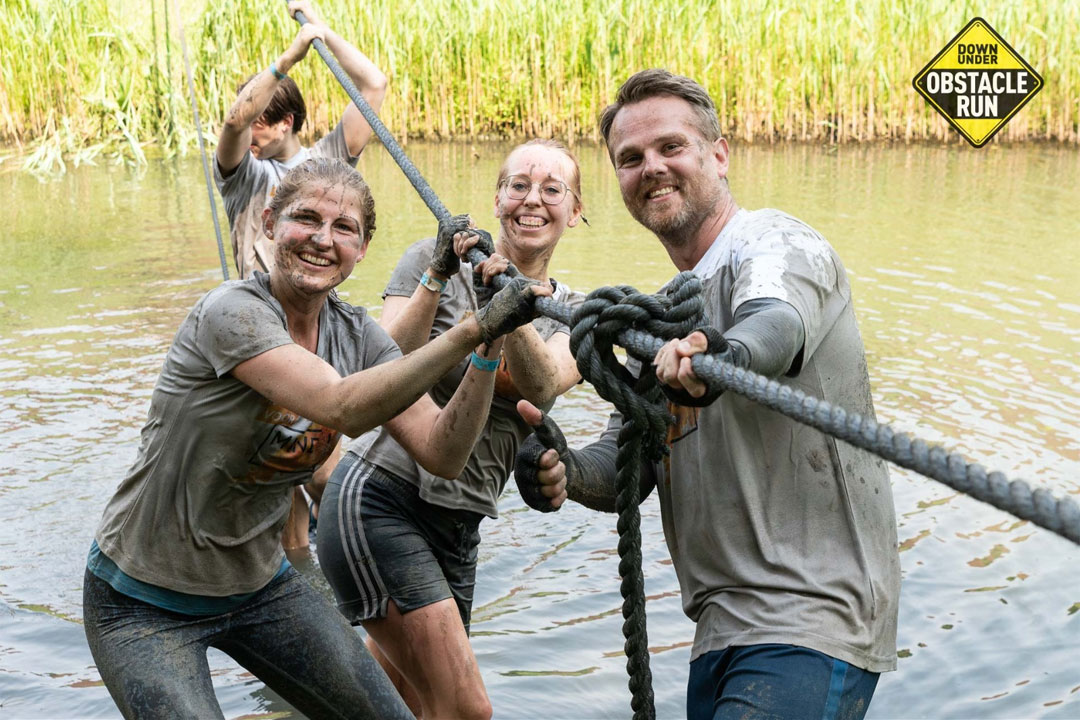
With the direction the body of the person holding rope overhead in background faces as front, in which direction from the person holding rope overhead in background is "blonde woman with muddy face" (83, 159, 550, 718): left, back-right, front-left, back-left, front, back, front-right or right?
front-left

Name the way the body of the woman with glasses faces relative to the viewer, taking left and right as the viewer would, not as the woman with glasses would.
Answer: facing the viewer and to the right of the viewer

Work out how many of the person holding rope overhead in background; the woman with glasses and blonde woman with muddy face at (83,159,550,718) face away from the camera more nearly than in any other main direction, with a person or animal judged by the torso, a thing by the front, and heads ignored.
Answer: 0

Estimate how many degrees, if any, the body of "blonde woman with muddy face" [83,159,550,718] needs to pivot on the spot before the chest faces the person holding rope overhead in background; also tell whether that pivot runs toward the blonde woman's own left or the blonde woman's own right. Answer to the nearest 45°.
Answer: approximately 135° to the blonde woman's own left

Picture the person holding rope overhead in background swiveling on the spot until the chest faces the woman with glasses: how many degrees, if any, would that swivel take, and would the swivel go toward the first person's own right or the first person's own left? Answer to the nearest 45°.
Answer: approximately 45° to the first person's own left

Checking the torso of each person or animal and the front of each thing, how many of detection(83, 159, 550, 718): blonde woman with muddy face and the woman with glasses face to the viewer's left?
0
